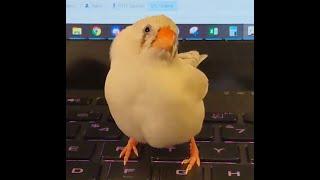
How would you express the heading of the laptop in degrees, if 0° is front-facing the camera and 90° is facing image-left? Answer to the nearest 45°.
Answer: approximately 0°

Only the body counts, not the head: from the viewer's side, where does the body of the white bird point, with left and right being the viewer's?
facing the viewer
